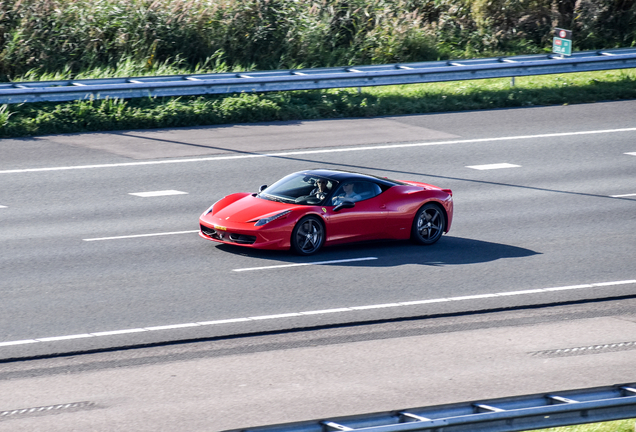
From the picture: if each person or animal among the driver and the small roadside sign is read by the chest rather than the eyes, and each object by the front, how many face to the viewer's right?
0

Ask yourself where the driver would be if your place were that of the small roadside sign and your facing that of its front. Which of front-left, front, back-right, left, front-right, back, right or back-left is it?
front

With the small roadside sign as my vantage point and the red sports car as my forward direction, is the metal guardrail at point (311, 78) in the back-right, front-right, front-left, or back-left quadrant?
front-right

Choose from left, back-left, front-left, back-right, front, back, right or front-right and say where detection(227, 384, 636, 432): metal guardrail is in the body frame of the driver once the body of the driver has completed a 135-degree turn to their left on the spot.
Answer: right

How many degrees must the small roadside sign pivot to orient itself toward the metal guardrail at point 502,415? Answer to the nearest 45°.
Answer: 0° — it already faces it

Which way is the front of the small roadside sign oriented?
toward the camera

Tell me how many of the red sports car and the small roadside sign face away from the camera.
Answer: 0

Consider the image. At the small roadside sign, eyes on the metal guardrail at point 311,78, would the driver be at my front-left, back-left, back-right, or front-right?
front-left

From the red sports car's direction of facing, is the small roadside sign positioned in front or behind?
behind

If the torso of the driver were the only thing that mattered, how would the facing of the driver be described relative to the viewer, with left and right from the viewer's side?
facing the viewer and to the left of the viewer
